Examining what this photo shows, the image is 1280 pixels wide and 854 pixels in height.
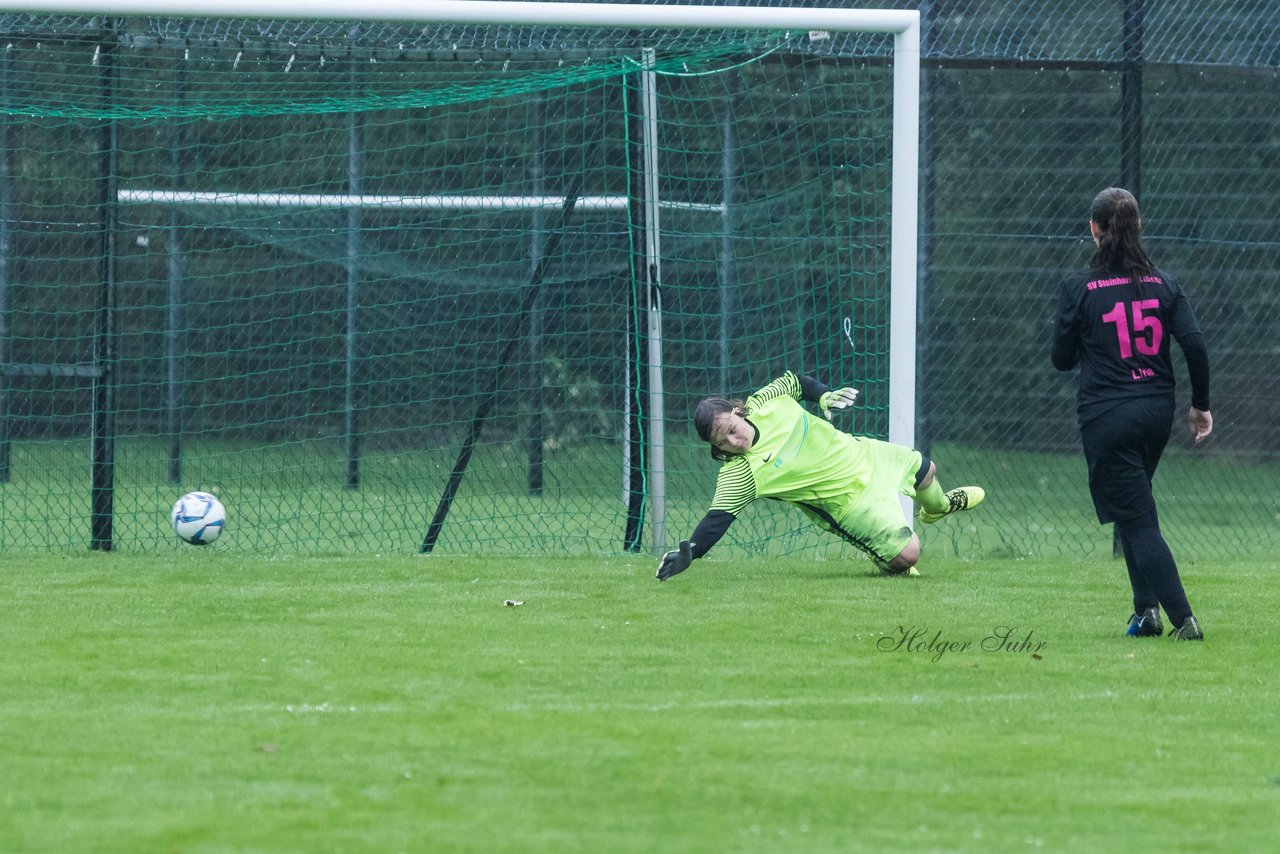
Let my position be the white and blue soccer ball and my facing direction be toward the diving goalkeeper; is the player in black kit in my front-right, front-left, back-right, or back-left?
front-right

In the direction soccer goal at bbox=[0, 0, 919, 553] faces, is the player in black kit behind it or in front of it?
in front

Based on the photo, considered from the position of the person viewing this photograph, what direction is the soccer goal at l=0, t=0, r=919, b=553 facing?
facing the viewer
